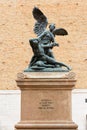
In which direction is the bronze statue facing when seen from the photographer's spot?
facing the viewer and to the right of the viewer
